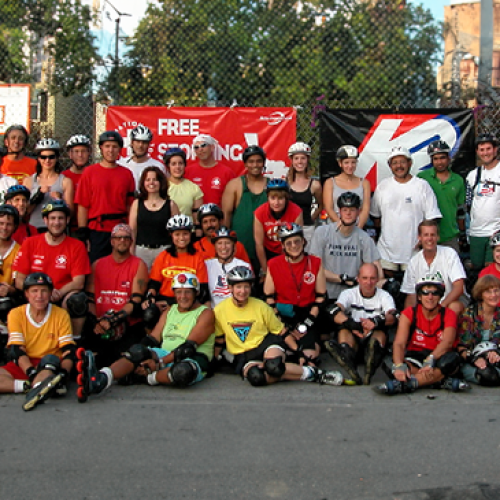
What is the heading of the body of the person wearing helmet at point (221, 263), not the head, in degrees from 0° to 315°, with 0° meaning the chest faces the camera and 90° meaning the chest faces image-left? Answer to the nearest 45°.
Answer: approximately 0°

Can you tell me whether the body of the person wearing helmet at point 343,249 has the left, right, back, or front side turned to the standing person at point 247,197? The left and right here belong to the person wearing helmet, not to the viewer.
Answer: right

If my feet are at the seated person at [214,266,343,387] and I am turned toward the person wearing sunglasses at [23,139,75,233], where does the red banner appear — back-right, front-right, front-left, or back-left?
front-right

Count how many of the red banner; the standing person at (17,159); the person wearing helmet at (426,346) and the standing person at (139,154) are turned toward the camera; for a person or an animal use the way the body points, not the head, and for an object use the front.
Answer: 4

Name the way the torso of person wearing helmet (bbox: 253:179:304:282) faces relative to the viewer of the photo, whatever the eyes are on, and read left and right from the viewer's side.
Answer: facing the viewer

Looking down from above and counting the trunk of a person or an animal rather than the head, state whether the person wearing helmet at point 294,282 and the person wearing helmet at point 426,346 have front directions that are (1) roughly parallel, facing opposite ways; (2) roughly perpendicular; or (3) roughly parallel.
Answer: roughly parallel

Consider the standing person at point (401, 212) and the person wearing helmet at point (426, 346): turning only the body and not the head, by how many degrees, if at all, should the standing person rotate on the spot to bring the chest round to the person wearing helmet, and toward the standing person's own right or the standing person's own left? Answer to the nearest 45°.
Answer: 0° — they already face them

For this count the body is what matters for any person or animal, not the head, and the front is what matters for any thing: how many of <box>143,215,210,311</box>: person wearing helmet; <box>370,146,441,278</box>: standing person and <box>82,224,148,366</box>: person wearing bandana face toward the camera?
3

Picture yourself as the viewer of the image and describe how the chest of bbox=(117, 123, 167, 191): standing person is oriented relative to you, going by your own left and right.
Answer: facing the viewer

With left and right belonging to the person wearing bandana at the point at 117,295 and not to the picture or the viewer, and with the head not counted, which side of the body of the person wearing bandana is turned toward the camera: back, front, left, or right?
front

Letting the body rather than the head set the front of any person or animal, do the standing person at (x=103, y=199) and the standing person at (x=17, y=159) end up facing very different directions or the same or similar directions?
same or similar directions

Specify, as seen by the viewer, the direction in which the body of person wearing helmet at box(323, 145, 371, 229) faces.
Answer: toward the camera

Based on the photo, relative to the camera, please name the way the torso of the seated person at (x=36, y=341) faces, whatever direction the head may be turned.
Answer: toward the camera

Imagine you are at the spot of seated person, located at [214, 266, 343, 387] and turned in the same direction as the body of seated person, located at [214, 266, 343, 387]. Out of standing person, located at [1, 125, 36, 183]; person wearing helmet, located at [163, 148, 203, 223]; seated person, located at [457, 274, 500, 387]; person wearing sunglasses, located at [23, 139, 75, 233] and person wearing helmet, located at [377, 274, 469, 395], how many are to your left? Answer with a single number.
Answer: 2

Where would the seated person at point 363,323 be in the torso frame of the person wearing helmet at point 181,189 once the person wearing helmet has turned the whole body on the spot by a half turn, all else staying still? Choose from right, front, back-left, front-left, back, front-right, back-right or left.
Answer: back-right

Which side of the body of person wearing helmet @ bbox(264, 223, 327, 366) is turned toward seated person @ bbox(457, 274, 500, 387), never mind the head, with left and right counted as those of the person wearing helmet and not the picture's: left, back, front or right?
left
